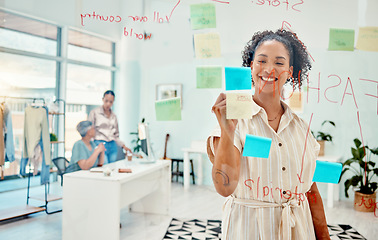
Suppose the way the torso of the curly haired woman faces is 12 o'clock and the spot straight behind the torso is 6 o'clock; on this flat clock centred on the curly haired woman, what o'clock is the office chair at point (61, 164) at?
The office chair is roughly at 4 o'clock from the curly haired woman.

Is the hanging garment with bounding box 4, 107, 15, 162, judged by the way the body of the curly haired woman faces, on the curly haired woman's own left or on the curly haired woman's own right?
on the curly haired woman's own right

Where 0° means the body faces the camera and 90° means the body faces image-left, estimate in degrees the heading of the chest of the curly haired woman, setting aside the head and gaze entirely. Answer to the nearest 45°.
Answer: approximately 0°

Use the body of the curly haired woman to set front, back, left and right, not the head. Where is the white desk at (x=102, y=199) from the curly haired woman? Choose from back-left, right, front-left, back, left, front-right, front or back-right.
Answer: back-right

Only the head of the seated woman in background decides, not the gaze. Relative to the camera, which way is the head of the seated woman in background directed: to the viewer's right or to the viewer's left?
to the viewer's right

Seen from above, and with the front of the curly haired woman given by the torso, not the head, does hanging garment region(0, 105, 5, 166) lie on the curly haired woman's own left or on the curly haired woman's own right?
on the curly haired woman's own right
